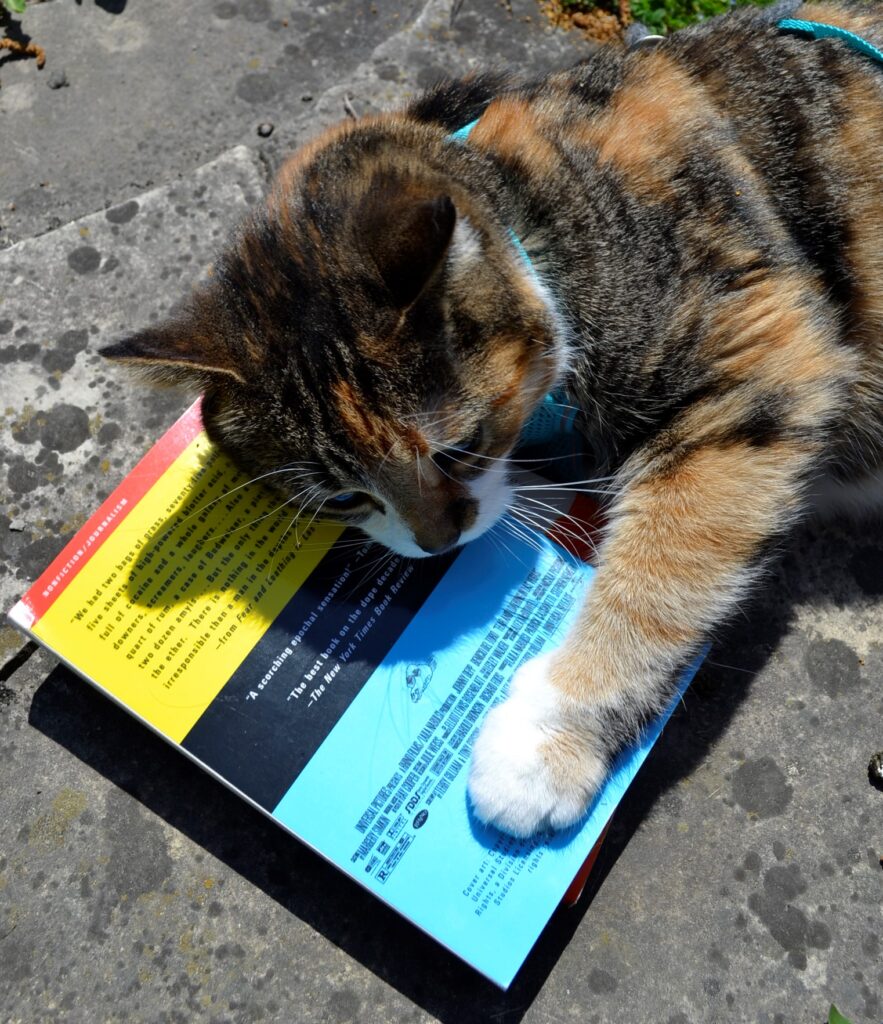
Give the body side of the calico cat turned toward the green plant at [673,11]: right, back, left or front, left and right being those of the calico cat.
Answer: back

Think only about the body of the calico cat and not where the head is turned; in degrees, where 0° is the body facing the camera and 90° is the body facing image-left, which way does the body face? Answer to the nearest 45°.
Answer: approximately 45°
